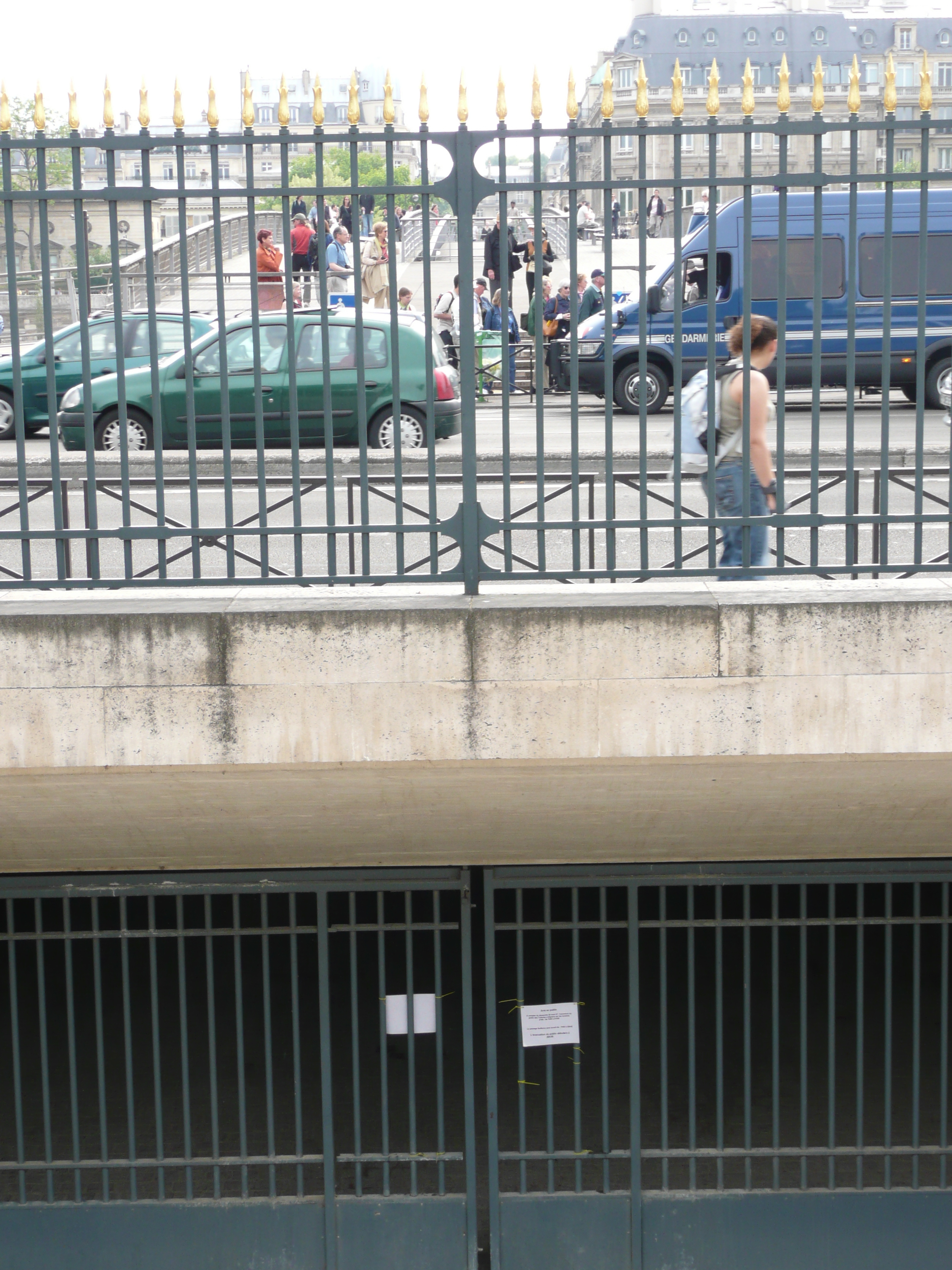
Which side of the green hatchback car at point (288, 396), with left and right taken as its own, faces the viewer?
left

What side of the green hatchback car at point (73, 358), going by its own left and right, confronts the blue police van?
back

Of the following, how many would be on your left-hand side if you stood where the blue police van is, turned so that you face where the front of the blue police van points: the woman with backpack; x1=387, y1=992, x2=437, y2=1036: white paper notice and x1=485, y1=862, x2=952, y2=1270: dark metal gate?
3

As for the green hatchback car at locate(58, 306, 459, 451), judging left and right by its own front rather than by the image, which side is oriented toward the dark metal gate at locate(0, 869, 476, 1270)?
left

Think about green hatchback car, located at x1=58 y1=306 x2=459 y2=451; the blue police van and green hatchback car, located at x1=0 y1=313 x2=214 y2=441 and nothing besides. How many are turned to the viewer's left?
3

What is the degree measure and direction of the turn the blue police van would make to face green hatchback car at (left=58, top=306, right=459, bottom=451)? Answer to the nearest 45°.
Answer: approximately 45° to its left

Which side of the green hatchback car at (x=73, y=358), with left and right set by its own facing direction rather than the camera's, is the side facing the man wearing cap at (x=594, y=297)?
back

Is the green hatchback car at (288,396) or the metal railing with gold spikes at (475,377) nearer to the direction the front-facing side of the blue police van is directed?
the green hatchback car

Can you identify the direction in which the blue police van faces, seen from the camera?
facing to the left of the viewer

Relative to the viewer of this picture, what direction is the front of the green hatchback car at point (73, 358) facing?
facing to the left of the viewer
